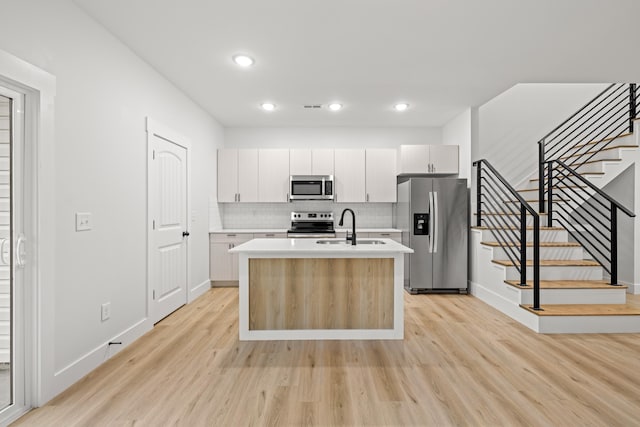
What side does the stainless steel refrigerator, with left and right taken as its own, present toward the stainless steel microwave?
right

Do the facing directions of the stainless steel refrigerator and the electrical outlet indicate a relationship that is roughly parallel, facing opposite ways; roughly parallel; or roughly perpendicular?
roughly perpendicular

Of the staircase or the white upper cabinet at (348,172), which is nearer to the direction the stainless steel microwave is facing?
the staircase

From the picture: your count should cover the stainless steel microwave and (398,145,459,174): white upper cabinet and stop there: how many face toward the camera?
2

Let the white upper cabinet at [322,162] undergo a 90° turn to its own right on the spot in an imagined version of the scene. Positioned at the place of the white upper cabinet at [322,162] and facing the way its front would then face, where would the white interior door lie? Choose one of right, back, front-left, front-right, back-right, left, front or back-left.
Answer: front-left

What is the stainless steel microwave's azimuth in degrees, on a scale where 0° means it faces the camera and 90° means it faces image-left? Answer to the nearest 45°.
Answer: approximately 0°

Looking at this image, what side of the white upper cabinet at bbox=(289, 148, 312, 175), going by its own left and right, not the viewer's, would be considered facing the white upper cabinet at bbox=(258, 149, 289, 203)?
right

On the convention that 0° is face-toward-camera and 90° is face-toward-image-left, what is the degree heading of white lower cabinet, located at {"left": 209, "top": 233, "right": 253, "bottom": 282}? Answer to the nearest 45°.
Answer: approximately 0°

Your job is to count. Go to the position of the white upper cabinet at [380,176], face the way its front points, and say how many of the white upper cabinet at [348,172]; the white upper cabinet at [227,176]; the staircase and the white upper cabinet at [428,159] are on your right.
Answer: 2

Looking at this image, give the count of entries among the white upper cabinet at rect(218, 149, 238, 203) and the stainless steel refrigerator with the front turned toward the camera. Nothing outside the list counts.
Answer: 2

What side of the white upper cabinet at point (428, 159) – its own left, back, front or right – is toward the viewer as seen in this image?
front

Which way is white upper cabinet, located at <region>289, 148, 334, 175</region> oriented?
toward the camera

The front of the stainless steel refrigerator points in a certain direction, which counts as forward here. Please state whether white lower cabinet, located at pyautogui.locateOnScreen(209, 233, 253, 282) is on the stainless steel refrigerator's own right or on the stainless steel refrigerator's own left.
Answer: on the stainless steel refrigerator's own right

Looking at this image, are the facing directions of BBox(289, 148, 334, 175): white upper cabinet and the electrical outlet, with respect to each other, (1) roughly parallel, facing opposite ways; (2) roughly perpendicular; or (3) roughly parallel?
roughly perpendicular

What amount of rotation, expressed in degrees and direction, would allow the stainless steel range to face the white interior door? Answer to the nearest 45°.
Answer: approximately 45° to its right

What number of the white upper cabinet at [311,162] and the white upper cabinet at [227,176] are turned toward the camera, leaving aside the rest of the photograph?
2
